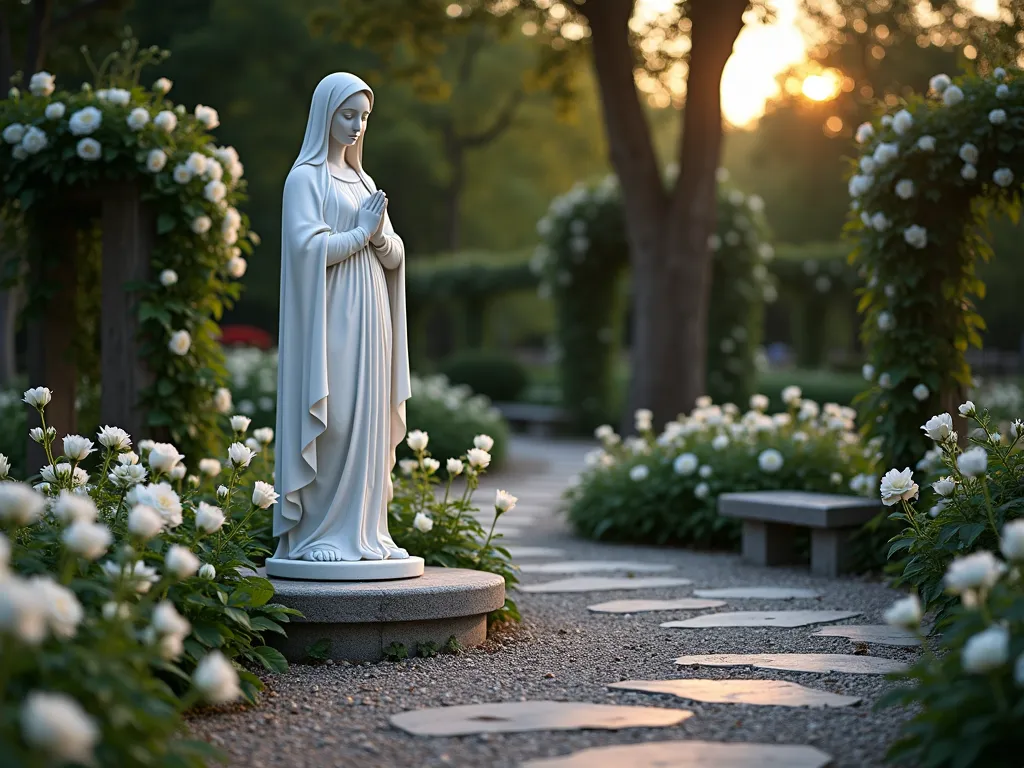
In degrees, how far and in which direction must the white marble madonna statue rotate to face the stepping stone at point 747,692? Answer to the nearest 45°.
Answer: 0° — it already faces it

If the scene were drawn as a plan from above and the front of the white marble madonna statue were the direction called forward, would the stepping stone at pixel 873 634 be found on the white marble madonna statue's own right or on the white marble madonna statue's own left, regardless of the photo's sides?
on the white marble madonna statue's own left

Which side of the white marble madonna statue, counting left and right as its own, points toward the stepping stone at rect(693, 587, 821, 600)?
left

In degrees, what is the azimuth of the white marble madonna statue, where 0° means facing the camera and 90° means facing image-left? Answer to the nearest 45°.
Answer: approximately 315°

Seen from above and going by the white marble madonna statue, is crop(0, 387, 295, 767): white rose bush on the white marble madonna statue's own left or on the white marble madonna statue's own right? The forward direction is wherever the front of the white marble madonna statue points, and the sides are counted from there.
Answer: on the white marble madonna statue's own right

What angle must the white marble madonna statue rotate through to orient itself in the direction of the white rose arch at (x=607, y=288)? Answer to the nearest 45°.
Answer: approximately 135° to its left

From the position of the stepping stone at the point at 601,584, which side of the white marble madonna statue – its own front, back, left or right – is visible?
left

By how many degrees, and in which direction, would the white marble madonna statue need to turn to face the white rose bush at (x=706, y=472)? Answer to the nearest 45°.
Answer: approximately 90° to its left

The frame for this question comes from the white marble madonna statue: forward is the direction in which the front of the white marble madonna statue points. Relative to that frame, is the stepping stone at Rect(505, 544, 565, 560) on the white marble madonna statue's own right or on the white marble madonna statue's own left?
on the white marble madonna statue's own left
